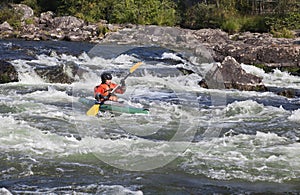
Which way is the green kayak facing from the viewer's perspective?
to the viewer's right

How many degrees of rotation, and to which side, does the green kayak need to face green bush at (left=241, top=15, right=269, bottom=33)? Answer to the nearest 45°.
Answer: approximately 45° to its left

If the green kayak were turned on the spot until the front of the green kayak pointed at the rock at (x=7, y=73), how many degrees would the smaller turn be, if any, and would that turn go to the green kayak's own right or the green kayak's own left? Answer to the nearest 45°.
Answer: approximately 135° to the green kayak's own left

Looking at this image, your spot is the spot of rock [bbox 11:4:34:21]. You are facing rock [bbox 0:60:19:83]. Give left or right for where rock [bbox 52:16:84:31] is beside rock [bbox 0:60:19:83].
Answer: left

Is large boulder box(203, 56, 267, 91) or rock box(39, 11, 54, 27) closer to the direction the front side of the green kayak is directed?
the large boulder

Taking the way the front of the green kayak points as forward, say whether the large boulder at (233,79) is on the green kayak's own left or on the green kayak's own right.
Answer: on the green kayak's own left

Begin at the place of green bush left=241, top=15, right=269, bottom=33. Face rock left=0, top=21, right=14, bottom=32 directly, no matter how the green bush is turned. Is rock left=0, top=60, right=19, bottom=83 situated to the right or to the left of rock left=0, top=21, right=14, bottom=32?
left

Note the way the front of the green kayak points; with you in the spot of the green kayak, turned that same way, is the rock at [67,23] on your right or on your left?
on your left
